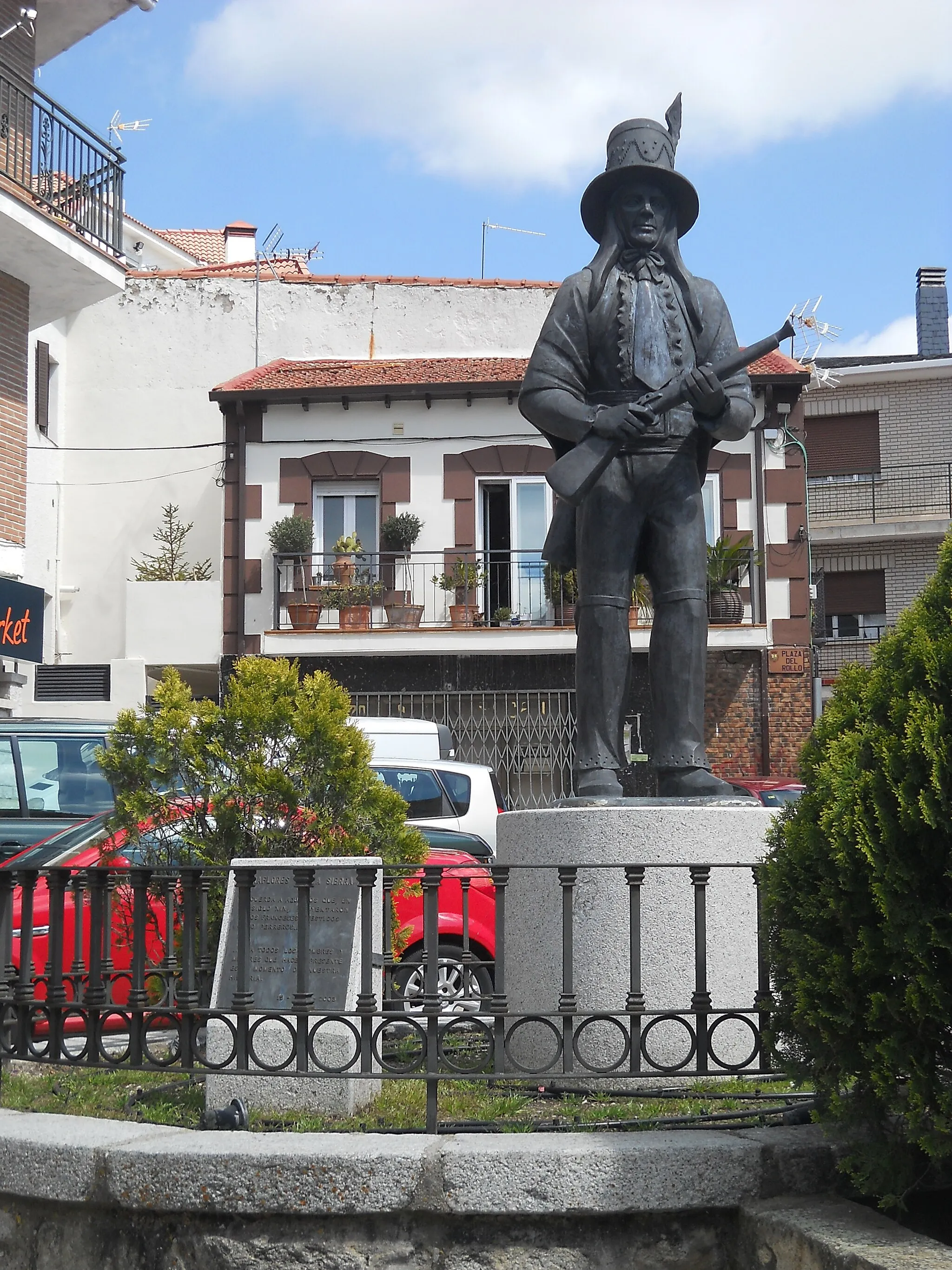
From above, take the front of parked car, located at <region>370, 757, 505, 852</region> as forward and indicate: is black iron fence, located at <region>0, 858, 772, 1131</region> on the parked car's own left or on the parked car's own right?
on the parked car's own left

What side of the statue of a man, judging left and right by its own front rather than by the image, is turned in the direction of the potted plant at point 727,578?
back

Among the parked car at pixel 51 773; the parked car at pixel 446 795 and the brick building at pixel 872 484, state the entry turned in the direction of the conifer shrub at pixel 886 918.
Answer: the brick building

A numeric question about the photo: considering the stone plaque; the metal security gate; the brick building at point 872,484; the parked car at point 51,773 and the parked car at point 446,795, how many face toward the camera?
3

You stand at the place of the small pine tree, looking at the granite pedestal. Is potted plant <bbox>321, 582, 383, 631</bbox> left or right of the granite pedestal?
left

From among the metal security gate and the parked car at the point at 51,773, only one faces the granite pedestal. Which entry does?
the metal security gate

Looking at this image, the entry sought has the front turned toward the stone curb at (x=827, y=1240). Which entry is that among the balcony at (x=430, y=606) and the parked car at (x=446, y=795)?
the balcony

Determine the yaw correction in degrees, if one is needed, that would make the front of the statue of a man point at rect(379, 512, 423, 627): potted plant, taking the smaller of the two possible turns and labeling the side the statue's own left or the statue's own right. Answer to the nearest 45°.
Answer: approximately 180°

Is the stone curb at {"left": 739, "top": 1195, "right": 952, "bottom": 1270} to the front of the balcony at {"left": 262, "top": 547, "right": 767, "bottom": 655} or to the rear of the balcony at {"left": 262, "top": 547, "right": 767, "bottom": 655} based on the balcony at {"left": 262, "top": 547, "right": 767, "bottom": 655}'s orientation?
to the front

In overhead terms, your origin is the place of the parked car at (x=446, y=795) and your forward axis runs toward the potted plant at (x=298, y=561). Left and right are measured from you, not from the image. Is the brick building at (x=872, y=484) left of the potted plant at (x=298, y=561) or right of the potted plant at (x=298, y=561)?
right

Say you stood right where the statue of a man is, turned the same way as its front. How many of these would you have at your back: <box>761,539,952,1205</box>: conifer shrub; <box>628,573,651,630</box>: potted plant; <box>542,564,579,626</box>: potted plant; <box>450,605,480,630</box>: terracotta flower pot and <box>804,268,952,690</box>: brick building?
4

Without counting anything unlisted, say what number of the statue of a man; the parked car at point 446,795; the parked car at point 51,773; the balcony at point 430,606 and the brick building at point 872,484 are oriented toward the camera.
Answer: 3

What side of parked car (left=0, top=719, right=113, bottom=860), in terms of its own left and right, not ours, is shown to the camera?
left

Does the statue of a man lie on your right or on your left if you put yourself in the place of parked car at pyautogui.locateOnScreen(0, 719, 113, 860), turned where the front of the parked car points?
on your left
